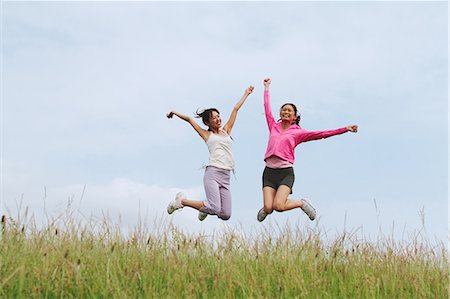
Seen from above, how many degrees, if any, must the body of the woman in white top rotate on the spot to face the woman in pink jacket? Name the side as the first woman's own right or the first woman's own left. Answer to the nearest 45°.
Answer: approximately 45° to the first woman's own left

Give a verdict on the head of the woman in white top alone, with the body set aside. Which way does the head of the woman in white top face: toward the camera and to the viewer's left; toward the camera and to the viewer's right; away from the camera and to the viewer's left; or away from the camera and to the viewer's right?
toward the camera and to the viewer's right

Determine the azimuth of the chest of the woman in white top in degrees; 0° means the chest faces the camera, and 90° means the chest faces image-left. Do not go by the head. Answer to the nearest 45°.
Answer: approximately 315°
